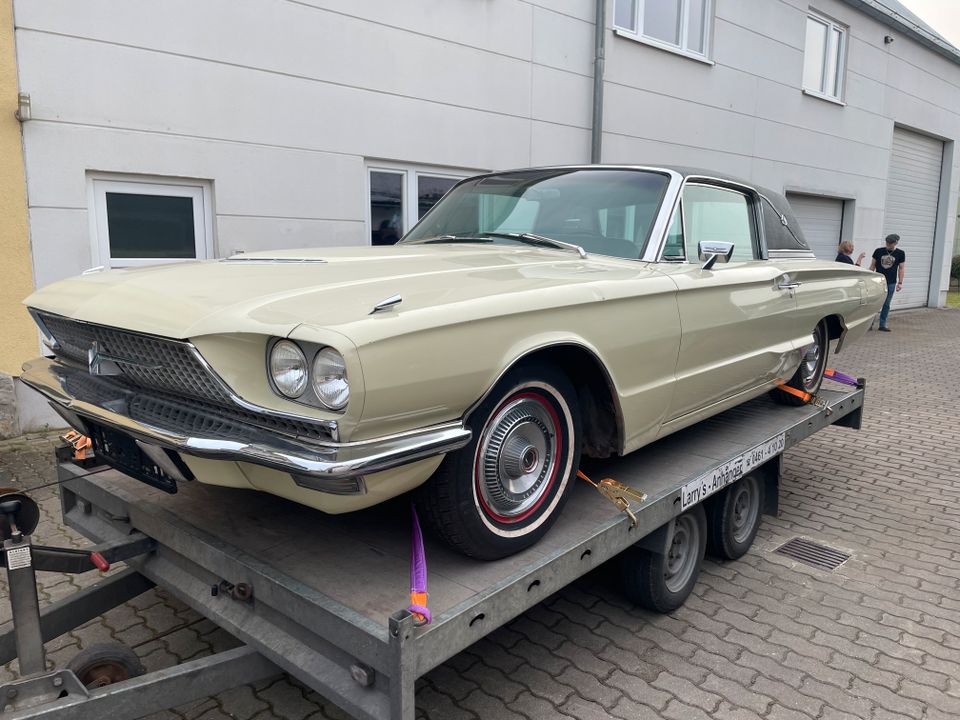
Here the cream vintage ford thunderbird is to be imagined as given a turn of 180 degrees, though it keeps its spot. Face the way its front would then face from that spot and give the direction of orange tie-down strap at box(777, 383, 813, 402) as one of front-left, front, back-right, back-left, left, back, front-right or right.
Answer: front

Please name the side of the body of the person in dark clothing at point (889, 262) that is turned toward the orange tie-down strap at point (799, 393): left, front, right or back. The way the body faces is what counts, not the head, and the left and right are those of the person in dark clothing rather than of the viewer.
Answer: front

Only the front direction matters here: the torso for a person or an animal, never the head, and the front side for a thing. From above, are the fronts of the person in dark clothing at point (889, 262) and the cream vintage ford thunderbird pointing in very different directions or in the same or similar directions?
same or similar directions

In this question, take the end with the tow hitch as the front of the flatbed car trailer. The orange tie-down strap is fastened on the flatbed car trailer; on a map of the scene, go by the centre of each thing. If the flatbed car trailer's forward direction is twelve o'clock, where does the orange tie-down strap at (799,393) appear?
The orange tie-down strap is roughly at 6 o'clock from the flatbed car trailer.

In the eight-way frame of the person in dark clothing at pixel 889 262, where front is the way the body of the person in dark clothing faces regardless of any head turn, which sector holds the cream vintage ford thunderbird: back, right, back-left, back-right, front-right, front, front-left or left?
front

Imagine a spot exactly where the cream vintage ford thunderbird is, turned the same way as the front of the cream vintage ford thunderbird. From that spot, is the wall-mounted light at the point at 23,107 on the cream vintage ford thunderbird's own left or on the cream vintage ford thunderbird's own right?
on the cream vintage ford thunderbird's own right

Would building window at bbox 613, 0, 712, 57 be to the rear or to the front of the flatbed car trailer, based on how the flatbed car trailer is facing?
to the rear

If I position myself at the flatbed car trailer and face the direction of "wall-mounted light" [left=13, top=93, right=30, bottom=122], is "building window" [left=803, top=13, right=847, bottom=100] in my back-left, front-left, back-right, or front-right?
front-right

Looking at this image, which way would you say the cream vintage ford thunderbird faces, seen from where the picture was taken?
facing the viewer and to the left of the viewer

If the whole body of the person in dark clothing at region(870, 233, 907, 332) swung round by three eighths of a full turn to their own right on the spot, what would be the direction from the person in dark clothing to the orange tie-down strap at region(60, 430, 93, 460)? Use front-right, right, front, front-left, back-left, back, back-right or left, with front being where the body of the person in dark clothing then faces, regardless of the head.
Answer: back-left

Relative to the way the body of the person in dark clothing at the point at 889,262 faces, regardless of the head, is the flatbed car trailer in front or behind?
in front

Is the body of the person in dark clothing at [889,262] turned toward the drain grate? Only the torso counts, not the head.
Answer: yes

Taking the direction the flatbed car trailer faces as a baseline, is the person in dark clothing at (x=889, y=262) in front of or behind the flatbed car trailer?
behind

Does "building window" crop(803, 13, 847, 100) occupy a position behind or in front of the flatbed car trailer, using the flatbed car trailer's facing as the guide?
behind

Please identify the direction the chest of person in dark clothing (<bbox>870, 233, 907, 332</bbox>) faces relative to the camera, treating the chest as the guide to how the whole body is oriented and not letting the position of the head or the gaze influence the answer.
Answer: toward the camera
